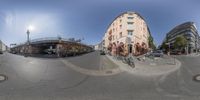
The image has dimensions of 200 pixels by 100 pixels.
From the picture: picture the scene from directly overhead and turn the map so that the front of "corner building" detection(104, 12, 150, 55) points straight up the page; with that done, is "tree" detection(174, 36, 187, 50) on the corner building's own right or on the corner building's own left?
on the corner building's own left

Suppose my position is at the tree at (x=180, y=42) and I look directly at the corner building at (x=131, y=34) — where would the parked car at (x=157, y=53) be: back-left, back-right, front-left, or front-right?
front-right

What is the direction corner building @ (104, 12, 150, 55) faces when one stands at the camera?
facing the viewer

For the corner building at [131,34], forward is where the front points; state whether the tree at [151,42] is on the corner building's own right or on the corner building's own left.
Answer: on the corner building's own left
